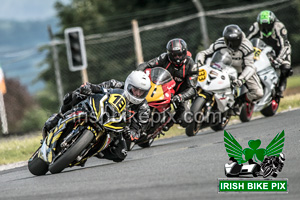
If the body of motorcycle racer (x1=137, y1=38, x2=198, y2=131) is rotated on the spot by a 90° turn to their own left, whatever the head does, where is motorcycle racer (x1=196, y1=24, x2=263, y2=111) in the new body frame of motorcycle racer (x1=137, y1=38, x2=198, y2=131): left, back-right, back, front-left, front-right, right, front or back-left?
front-left

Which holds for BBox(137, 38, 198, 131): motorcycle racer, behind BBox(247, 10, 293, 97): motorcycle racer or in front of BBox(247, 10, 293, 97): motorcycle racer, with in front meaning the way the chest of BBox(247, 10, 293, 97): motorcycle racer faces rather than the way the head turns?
in front

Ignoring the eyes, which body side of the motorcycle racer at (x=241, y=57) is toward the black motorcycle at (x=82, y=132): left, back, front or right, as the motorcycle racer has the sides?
front

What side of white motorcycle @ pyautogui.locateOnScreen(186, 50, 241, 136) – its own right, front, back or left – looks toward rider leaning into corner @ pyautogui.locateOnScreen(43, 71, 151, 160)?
front

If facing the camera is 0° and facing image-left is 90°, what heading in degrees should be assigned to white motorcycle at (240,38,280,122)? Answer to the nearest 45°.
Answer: approximately 45°

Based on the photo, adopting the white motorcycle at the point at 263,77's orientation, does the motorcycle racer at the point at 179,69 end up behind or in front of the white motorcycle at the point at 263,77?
in front

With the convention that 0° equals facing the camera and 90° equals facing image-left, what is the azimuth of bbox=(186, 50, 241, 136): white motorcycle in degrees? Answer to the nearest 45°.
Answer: approximately 45°

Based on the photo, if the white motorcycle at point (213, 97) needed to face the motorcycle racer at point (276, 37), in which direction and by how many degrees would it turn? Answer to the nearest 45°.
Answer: approximately 180°
